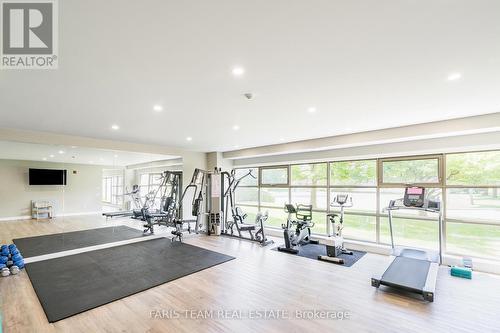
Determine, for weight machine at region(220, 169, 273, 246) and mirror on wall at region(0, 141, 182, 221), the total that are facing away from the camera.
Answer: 0

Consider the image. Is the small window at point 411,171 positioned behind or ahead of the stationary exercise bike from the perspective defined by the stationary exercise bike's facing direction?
ahead

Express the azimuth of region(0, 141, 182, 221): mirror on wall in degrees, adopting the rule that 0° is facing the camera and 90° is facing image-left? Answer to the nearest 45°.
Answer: approximately 315°

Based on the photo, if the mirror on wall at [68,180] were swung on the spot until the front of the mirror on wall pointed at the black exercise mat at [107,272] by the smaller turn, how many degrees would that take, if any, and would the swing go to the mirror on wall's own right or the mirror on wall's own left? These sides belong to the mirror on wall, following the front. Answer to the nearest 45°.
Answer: approximately 45° to the mirror on wall's own right

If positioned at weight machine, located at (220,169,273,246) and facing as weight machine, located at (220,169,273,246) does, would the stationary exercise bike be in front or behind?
in front
